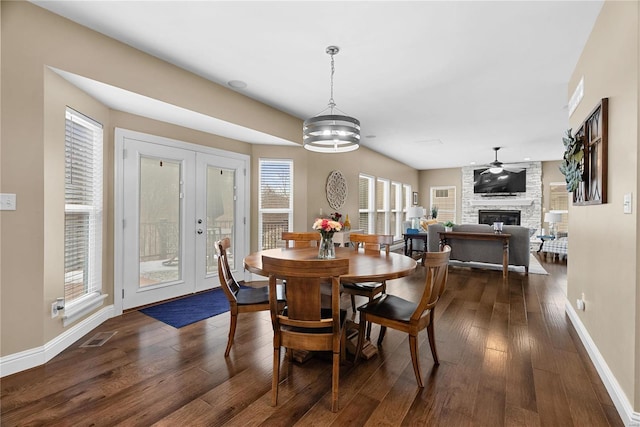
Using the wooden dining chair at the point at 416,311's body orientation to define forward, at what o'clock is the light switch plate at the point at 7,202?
The light switch plate is roughly at 10 o'clock from the wooden dining chair.

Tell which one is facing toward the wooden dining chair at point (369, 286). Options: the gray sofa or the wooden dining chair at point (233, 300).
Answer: the wooden dining chair at point (233, 300)

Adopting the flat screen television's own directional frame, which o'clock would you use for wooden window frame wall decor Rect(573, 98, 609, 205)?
The wooden window frame wall decor is roughly at 12 o'clock from the flat screen television.

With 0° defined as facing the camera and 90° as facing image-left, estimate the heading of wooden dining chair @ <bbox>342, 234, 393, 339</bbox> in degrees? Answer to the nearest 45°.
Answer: approximately 45°

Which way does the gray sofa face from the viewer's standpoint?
away from the camera

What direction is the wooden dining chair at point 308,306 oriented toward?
away from the camera

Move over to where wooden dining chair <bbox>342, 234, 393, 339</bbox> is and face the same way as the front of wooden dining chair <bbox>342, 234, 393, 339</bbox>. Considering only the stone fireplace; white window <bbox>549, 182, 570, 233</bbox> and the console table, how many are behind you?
3

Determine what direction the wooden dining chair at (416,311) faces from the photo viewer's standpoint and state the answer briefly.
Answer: facing away from the viewer and to the left of the viewer

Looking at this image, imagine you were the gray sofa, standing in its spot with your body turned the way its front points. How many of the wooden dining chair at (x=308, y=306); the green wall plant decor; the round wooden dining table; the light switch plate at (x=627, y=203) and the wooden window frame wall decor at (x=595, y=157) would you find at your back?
5

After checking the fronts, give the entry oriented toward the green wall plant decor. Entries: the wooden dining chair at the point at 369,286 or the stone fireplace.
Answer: the stone fireplace

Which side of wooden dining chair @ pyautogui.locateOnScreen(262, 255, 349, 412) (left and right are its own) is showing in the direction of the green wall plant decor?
right

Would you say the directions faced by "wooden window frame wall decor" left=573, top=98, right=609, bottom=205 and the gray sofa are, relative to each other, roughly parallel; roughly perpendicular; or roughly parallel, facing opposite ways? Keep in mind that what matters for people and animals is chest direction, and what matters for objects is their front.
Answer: roughly perpendicular

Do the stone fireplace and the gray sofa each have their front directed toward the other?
yes

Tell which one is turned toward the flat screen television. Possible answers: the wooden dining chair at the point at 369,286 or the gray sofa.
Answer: the gray sofa

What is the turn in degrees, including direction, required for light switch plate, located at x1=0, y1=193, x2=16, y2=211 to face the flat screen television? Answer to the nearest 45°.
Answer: approximately 90° to its left
